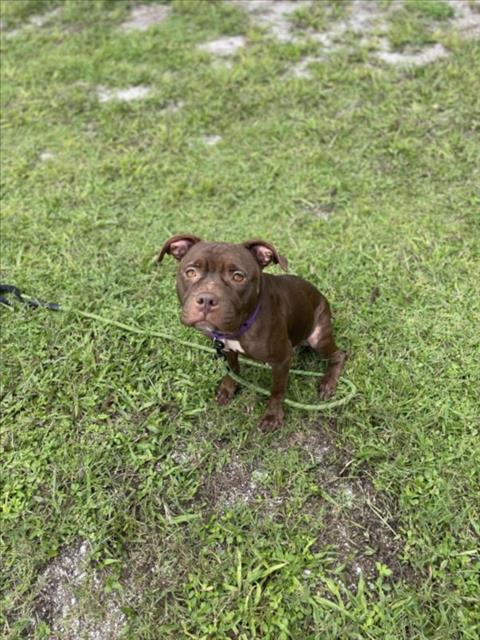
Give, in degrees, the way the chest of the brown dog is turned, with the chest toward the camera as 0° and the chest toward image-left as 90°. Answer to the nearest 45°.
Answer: approximately 45°
